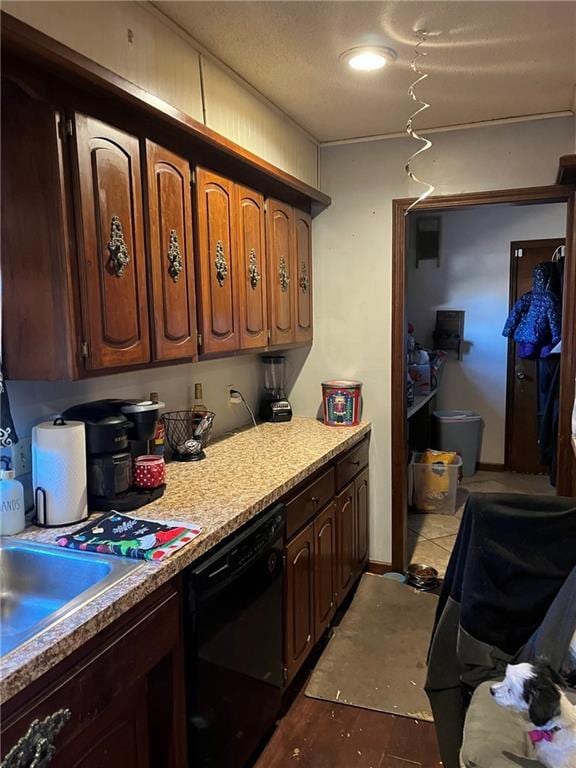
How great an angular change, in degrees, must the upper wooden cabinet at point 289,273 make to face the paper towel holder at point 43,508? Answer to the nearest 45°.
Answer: approximately 90° to its right

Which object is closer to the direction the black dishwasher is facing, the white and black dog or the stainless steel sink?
the white and black dog

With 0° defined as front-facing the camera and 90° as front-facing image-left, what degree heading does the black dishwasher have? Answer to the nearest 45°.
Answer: approximately 315°

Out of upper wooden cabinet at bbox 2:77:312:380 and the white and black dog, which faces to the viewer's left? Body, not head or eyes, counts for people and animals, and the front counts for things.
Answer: the white and black dog

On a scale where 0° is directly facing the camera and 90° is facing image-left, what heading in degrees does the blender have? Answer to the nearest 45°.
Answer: approximately 315°

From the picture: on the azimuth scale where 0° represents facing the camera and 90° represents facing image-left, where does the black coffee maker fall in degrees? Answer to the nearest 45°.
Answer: approximately 315°

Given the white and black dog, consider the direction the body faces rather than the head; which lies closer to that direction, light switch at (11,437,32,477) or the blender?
the light switch

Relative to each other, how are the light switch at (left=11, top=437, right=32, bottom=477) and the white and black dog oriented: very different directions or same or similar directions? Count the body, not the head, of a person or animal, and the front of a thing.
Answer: very different directions

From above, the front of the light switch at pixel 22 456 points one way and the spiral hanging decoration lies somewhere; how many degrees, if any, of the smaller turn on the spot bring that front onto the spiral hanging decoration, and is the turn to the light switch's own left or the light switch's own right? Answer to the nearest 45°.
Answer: approximately 45° to the light switch's own left

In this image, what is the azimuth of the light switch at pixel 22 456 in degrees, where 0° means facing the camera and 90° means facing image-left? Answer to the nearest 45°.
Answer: approximately 315°
